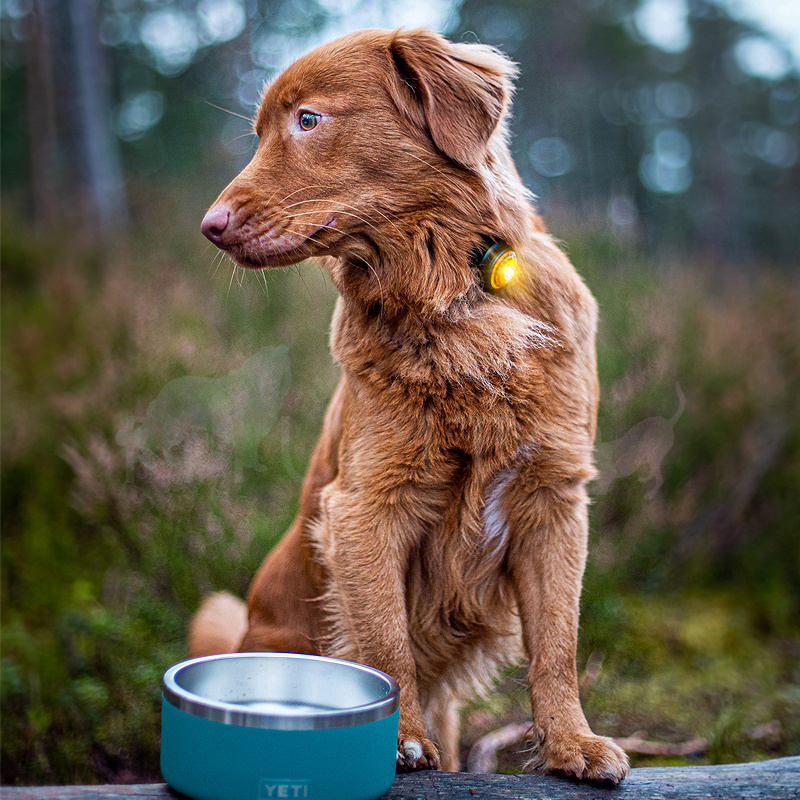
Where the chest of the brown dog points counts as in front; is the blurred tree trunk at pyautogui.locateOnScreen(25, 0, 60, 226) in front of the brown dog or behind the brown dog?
behind

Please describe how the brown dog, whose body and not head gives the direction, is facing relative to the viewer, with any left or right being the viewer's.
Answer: facing the viewer and to the right of the viewer

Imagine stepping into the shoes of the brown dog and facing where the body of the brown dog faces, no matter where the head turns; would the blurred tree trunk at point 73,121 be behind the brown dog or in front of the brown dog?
behind

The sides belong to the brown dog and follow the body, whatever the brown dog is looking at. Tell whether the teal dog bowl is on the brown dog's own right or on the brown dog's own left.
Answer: on the brown dog's own right

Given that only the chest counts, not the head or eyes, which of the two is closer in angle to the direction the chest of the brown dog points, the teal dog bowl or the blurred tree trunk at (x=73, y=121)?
the teal dog bowl

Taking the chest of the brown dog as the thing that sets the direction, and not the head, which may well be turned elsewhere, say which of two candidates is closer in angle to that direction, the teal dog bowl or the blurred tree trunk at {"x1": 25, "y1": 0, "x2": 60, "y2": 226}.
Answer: the teal dog bowl
